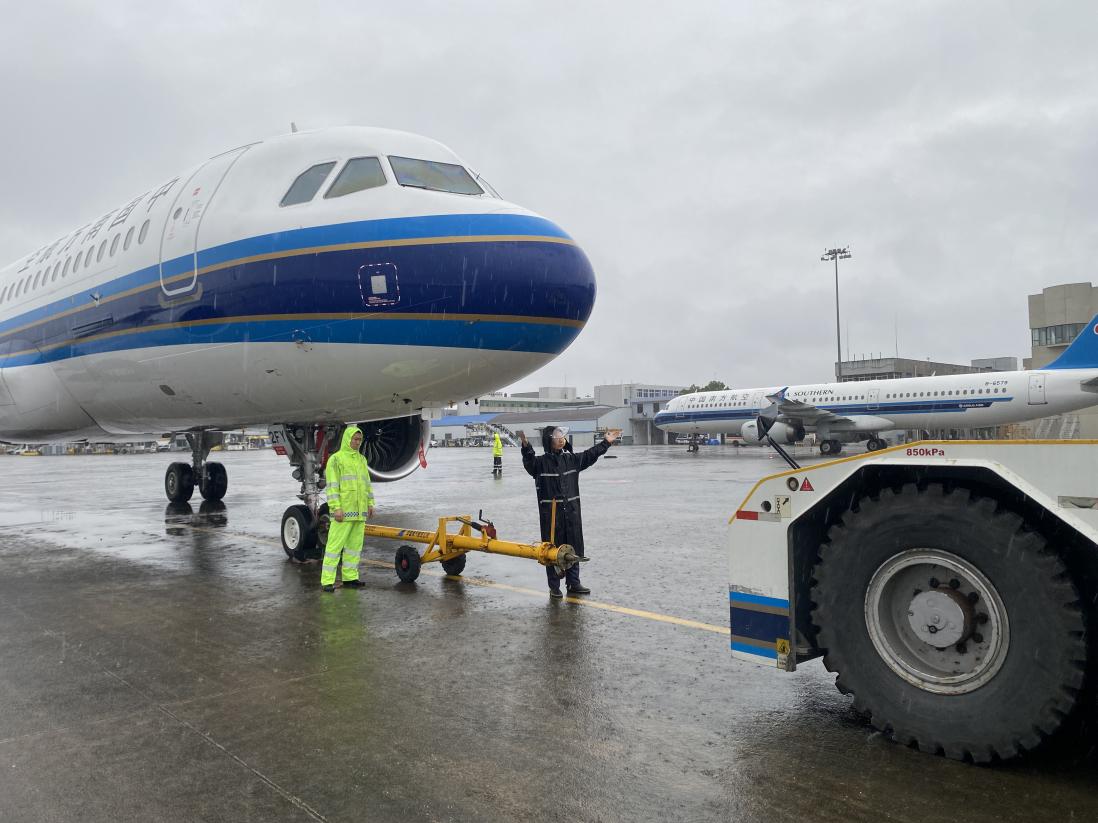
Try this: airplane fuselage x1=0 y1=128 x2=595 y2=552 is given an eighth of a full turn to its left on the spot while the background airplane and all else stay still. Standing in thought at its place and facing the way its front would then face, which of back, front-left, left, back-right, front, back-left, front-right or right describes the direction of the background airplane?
front-left

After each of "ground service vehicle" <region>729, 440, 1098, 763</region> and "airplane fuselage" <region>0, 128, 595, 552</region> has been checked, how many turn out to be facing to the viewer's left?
1

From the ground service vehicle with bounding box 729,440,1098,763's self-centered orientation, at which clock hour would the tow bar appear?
The tow bar is roughly at 1 o'clock from the ground service vehicle.

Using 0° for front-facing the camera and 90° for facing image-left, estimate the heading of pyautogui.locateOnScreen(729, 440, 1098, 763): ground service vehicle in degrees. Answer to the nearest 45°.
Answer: approximately 90°

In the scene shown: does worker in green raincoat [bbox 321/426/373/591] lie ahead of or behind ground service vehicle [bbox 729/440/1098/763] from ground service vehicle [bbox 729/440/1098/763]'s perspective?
ahead

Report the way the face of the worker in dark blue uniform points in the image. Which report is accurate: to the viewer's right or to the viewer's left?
to the viewer's right

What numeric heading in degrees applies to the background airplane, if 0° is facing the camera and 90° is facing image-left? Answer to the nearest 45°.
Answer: approximately 135°

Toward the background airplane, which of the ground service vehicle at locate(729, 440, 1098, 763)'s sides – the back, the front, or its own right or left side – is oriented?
right

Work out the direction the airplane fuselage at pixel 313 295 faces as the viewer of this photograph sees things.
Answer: facing the viewer and to the right of the viewer

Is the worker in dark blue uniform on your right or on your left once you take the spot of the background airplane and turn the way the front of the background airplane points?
on your left

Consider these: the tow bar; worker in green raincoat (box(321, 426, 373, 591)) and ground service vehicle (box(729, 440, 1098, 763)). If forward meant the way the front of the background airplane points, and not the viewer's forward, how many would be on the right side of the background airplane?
0

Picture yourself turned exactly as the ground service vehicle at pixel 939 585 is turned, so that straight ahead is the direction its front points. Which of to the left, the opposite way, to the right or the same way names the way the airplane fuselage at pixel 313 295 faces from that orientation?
the opposite way

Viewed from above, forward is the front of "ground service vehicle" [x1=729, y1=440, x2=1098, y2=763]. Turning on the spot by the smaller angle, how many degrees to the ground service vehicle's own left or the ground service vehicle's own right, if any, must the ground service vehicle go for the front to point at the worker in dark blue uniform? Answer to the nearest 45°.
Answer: approximately 45° to the ground service vehicle's own right

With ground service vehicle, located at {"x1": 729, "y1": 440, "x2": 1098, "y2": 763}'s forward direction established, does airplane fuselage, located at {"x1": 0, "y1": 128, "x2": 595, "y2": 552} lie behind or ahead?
ahead
